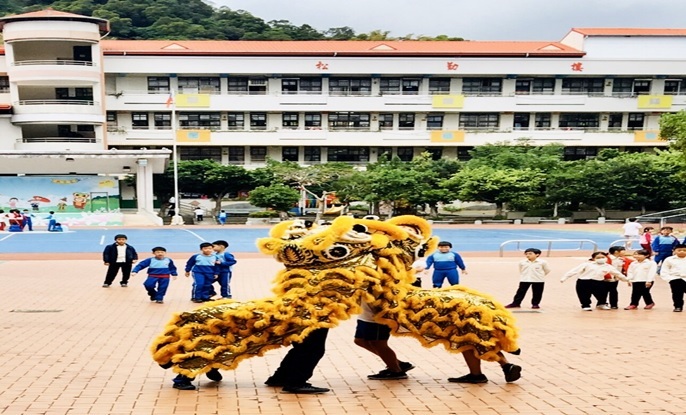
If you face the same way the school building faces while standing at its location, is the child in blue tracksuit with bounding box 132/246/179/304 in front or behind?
in front

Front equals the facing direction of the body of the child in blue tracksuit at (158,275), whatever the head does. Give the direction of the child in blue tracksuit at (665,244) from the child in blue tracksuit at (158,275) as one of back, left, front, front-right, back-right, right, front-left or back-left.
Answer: left

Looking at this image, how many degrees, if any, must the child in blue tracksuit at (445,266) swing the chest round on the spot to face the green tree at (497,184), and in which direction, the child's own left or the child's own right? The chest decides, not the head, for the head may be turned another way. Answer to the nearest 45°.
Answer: approximately 180°

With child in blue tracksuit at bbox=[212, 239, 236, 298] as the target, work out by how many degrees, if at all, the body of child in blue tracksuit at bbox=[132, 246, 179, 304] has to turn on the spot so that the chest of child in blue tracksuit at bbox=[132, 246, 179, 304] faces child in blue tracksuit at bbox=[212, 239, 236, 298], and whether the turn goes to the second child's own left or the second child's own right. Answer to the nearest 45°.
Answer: approximately 90° to the second child's own left

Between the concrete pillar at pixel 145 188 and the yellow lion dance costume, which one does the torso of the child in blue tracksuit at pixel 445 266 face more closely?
the yellow lion dance costume

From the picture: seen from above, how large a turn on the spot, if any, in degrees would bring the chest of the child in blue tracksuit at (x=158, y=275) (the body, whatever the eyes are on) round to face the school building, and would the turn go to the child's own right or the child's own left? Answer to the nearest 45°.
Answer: approximately 135° to the child's own left

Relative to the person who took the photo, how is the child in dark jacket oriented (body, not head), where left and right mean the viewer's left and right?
facing the viewer

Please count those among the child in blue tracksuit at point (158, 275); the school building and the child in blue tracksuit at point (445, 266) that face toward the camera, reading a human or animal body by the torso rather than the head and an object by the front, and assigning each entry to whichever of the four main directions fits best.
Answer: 3

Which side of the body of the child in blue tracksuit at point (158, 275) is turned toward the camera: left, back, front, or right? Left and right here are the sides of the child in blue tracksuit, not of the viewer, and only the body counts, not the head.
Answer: front

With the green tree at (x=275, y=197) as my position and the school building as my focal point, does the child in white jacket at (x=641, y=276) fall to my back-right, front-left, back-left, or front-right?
back-right

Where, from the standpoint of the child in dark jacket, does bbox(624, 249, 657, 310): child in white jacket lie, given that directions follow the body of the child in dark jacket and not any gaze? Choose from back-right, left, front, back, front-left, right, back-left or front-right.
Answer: front-left

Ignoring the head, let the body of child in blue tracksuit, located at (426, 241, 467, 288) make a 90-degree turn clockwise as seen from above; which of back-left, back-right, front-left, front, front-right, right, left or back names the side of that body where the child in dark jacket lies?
front

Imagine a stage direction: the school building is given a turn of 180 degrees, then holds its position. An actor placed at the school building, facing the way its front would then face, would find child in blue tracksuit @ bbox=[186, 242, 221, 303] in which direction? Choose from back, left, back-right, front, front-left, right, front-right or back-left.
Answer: back

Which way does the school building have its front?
toward the camera

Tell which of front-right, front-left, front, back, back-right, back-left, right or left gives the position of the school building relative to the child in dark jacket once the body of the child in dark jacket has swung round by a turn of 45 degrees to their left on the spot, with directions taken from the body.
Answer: left

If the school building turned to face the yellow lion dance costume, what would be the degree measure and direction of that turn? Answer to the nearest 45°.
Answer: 0° — it already faces it
